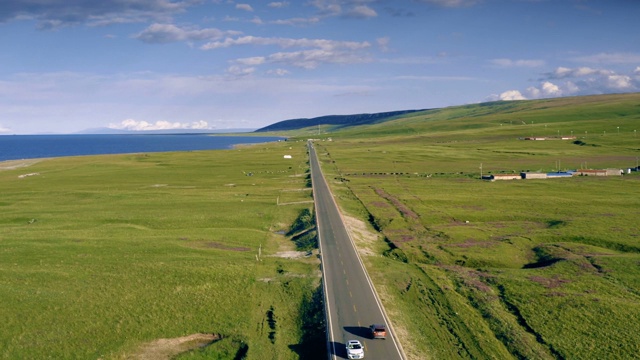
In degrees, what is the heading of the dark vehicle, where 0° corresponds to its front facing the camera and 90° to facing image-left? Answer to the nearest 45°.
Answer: approximately 180°

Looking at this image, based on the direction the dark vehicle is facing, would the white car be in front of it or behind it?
behind
